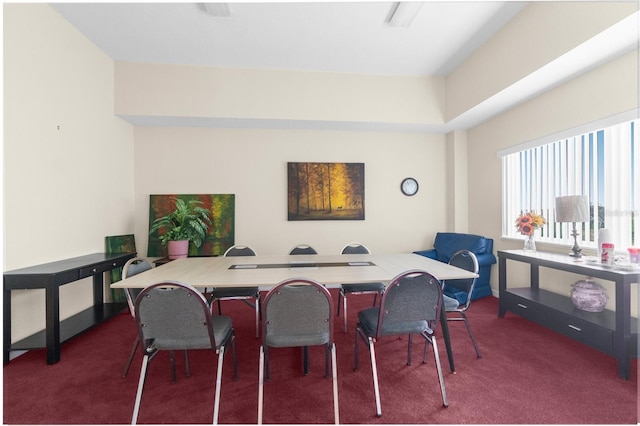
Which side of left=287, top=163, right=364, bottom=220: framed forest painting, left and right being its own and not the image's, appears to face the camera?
front

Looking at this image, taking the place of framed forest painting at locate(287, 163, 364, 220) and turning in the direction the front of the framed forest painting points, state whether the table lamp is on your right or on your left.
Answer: on your left

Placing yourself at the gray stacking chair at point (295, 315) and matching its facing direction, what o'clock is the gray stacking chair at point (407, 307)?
the gray stacking chair at point (407, 307) is roughly at 3 o'clock from the gray stacking chair at point (295, 315).

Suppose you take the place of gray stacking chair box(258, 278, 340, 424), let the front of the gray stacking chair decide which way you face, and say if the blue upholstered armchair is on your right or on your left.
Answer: on your right

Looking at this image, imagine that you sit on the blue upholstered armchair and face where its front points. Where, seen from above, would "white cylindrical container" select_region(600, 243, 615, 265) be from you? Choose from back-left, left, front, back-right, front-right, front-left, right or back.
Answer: left

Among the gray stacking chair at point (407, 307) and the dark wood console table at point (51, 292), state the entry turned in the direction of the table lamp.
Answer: the dark wood console table

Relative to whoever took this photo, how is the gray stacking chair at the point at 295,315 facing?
facing away from the viewer

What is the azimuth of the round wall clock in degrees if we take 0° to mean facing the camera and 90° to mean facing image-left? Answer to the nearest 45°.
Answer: approximately 0°

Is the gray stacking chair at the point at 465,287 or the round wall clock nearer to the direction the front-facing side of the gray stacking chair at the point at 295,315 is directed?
the round wall clock

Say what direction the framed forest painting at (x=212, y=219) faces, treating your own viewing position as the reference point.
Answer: facing the viewer

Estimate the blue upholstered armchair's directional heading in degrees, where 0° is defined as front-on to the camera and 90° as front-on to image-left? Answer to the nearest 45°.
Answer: approximately 45°

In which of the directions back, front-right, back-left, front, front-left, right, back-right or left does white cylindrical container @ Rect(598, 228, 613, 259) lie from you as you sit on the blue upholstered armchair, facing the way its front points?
left

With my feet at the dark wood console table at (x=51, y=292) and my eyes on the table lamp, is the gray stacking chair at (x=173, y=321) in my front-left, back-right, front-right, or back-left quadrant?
front-right

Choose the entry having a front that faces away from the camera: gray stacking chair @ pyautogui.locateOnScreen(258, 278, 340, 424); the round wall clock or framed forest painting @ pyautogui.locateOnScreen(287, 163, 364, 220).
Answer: the gray stacking chair

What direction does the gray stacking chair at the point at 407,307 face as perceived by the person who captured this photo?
facing away from the viewer and to the left of the viewer

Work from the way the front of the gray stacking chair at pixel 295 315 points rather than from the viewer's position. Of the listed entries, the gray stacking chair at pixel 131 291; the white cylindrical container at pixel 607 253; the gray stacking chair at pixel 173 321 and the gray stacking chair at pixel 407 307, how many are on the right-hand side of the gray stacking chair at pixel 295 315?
2

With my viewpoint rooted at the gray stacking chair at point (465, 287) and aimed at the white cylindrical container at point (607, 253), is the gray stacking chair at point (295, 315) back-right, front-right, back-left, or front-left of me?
back-right

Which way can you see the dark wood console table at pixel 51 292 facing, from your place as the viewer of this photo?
facing the viewer and to the right of the viewer
